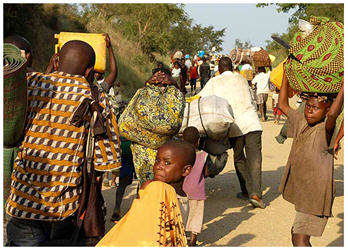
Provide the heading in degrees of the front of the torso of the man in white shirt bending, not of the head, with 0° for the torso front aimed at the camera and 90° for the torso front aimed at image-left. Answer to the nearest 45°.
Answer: approximately 135°

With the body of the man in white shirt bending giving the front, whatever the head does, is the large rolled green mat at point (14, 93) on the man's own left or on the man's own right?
on the man's own left
